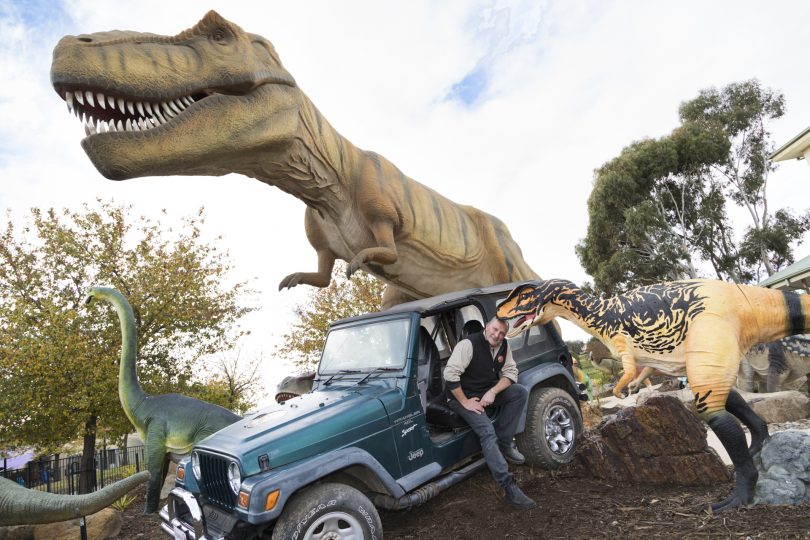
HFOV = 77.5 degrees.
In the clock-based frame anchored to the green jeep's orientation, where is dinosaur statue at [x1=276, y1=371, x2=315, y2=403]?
The dinosaur statue is roughly at 4 o'clock from the green jeep.

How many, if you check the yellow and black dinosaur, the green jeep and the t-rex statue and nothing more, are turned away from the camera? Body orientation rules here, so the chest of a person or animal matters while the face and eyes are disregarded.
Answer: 0

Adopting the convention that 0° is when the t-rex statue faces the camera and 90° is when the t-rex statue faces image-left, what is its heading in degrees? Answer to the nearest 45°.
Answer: approximately 45°

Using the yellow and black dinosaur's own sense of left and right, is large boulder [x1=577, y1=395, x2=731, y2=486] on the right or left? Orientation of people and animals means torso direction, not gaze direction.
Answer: on its right

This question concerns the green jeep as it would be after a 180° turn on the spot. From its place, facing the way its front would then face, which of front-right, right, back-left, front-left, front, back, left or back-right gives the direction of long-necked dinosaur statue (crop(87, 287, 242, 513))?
left

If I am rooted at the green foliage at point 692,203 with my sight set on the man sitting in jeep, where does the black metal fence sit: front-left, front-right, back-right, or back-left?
front-right

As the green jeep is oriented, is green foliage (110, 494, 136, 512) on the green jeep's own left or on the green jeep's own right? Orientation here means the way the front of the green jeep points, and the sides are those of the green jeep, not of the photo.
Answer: on the green jeep's own right

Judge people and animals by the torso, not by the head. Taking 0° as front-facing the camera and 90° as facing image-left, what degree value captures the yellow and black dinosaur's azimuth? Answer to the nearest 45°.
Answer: approximately 90°

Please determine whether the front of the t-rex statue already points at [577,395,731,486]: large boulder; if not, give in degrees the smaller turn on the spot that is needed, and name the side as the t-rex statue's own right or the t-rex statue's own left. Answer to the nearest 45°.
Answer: approximately 135° to the t-rex statue's own left

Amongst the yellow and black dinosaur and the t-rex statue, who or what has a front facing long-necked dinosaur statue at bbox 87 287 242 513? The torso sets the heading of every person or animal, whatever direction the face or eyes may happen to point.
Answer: the yellow and black dinosaur

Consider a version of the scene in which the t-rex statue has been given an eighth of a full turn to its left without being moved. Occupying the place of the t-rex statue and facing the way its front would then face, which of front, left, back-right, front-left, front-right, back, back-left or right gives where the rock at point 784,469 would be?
left

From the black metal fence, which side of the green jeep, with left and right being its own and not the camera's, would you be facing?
right

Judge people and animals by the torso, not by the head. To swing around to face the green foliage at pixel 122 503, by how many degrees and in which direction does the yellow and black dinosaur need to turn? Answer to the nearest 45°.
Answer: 0° — it already faces it
